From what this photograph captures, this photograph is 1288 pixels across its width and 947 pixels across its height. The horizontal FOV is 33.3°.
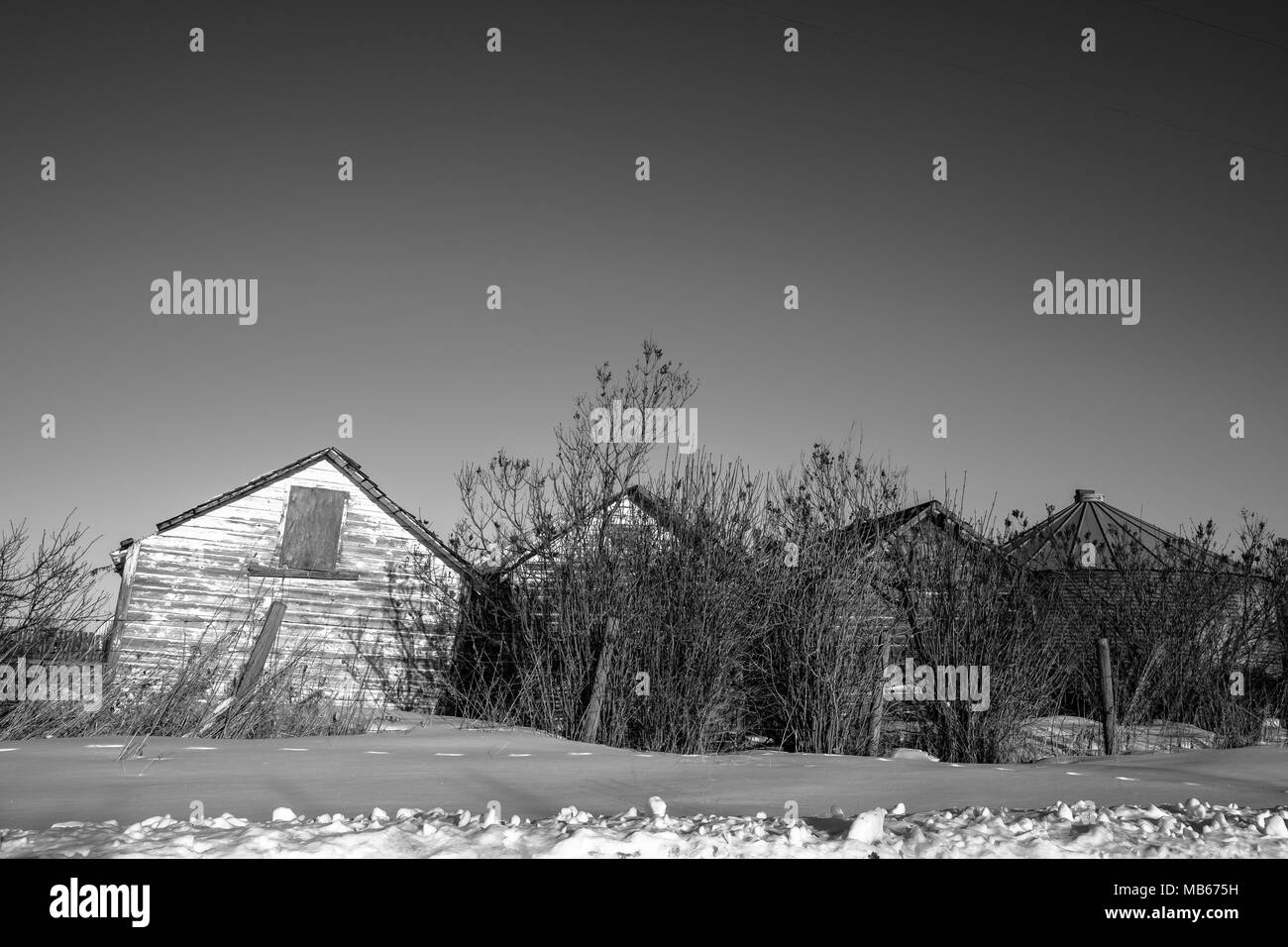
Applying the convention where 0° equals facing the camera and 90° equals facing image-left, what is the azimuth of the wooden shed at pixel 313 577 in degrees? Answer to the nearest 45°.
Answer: approximately 0°

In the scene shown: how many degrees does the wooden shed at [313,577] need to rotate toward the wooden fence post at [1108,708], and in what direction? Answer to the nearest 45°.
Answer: approximately 45° to its left

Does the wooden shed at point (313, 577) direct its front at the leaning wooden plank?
yes

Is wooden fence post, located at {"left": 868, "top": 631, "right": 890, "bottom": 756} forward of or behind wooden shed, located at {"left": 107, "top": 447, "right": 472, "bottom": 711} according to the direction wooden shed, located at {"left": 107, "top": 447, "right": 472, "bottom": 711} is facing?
forward
